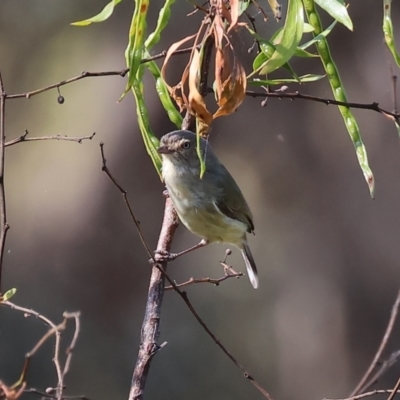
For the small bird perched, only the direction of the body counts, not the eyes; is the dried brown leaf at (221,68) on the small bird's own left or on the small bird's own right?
on the small bird's own left

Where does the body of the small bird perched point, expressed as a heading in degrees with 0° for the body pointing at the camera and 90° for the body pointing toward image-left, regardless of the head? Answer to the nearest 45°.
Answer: approximately 45°

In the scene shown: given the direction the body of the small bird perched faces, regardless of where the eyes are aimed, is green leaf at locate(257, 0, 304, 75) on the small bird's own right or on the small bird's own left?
on the small bird's own left

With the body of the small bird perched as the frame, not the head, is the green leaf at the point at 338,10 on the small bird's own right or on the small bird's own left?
on the small bird's own left
